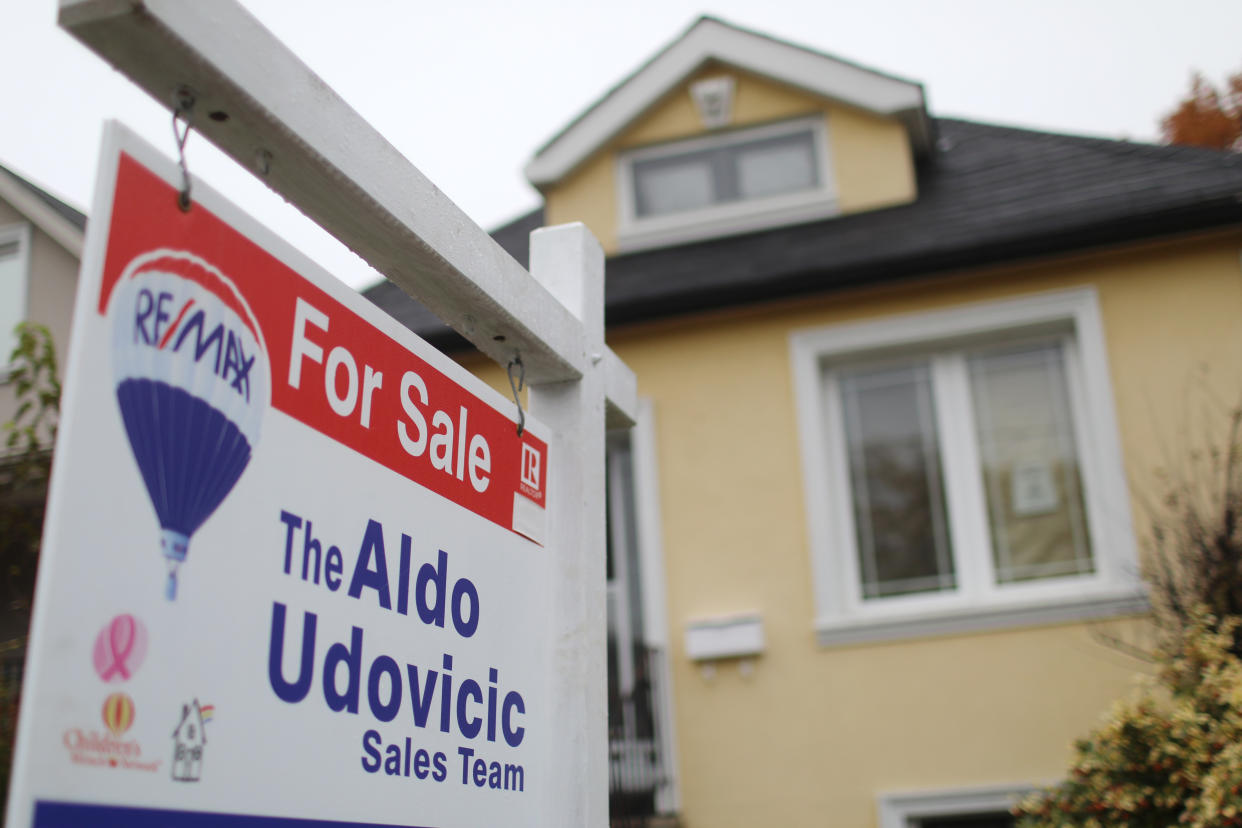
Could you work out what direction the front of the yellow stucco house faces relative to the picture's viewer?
facing the viewer

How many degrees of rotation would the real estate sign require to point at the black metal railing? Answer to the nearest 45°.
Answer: approximately 135° to its left

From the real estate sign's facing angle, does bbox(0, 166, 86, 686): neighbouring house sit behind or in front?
behind

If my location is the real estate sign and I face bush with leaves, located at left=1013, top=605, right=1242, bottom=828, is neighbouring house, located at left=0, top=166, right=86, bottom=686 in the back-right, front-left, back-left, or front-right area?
front-left

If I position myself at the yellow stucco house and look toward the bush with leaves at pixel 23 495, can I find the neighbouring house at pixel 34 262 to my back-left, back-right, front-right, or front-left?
front-right

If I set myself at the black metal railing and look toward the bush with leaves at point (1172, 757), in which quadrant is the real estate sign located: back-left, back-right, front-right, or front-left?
front-right

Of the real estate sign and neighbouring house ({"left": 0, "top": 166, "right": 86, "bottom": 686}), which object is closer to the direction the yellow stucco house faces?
the real estate sign

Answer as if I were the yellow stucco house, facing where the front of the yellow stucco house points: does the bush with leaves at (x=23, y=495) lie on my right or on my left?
on my right

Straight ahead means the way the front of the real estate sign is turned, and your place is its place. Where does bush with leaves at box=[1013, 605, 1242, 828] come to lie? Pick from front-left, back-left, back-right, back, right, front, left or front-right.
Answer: left

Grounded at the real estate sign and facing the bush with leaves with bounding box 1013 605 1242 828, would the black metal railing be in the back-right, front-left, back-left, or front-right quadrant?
front-left

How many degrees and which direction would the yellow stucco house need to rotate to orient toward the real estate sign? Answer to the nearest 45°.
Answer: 0° — it already faces it
